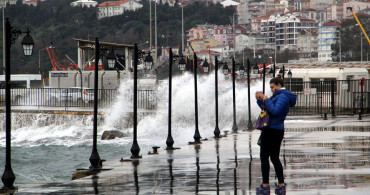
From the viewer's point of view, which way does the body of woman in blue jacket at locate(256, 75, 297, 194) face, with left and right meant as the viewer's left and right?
facing to the left of the viewer

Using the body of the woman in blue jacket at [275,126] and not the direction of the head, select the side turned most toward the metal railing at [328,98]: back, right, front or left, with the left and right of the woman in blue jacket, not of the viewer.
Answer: right

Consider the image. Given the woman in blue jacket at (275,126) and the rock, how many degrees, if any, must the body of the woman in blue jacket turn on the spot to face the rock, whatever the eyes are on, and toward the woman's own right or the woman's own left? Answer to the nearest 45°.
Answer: approximately 90° to the woman's own right

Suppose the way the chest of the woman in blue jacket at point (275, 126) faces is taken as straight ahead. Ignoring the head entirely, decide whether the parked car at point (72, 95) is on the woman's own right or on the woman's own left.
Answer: on the woman's own right
